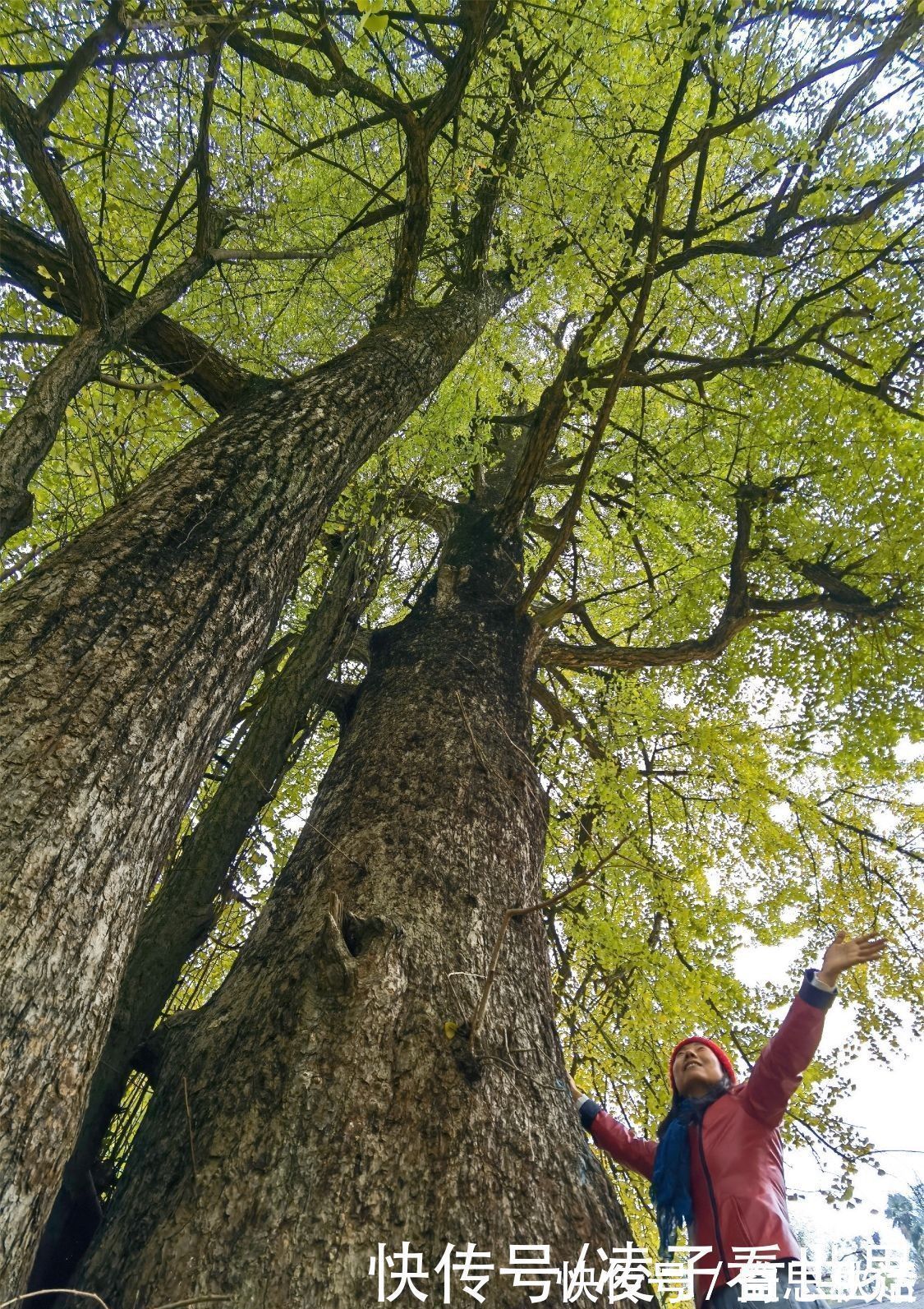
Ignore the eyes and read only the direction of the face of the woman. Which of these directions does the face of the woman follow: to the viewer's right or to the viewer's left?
to the viewer's left

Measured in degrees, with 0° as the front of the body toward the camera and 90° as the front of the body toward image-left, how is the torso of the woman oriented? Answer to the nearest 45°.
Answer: approximately 45°
